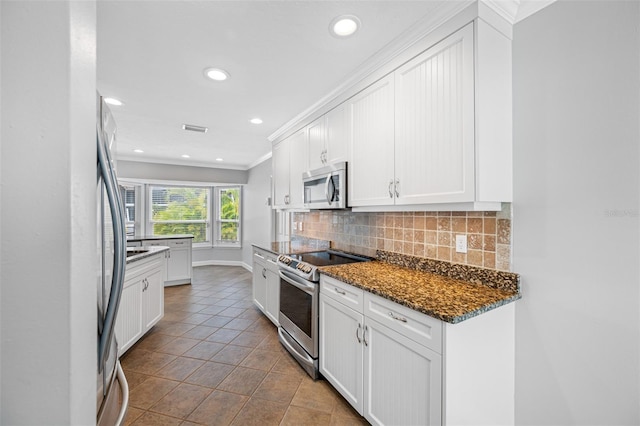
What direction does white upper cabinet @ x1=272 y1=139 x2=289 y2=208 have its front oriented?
to the viewer's left

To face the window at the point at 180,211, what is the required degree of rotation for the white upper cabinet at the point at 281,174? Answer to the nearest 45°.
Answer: approximately 45° to its right

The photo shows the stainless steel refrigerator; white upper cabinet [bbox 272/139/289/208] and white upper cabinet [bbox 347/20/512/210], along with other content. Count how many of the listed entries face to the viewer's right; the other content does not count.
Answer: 1

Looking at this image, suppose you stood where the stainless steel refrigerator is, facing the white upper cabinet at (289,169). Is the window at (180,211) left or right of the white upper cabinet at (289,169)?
left

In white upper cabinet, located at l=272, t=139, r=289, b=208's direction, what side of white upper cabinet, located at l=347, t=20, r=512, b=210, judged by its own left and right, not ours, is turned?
right

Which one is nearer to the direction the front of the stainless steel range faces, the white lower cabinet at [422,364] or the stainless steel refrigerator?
the stainless steel refrigerator

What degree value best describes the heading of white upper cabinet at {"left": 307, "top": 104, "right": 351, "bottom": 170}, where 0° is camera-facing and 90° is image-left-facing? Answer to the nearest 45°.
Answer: approximately 45°

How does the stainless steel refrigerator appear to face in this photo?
to the viewer's right

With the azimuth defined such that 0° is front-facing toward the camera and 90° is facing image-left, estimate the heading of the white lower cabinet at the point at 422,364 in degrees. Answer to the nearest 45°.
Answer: approximately 45°

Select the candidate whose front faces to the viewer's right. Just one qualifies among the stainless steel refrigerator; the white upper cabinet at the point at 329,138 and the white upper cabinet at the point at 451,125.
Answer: the stainless steel refrigerator

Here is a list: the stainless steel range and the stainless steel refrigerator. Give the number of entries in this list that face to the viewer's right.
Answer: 1

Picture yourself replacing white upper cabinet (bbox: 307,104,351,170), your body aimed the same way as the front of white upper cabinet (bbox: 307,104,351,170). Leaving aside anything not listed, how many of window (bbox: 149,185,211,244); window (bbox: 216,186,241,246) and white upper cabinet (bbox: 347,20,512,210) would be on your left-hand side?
1
